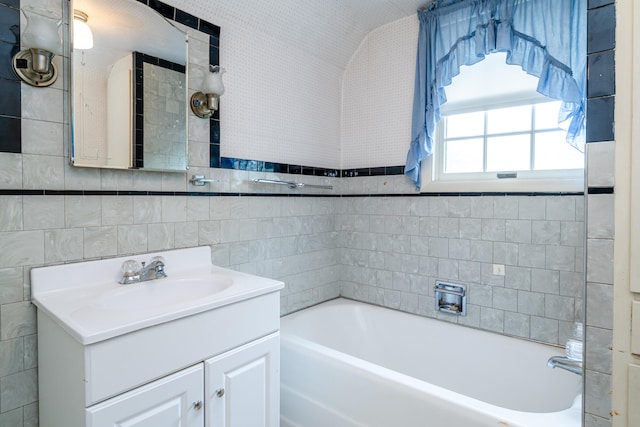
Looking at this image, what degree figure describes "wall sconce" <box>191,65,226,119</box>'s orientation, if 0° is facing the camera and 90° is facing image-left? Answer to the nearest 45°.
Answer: approximately 315°

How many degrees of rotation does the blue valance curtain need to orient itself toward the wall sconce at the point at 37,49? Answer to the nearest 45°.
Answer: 0° — it already faces it

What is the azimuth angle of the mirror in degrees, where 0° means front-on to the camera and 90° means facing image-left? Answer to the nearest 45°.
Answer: approximately 315°
